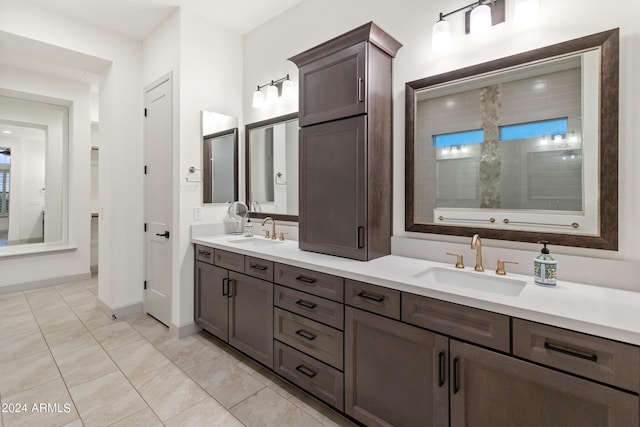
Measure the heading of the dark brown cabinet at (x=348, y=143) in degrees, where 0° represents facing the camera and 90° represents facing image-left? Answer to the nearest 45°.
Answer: approximately 45°

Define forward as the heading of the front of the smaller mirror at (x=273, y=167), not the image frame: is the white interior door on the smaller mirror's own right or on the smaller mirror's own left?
on the smaller mirror's own right

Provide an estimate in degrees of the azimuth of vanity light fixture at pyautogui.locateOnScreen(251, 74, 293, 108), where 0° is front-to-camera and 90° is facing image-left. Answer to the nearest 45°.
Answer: approximately 45°

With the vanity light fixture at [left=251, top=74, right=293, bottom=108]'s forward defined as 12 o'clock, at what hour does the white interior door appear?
The white interior door is roughly at 2 o'clock from the vanity light fixture.

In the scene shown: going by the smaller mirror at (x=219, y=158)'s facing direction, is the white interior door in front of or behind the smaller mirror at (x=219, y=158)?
behind

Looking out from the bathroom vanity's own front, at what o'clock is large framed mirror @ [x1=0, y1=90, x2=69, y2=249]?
The large framed mirror is roughly at 2 o'clock from the bathroom vanity.
